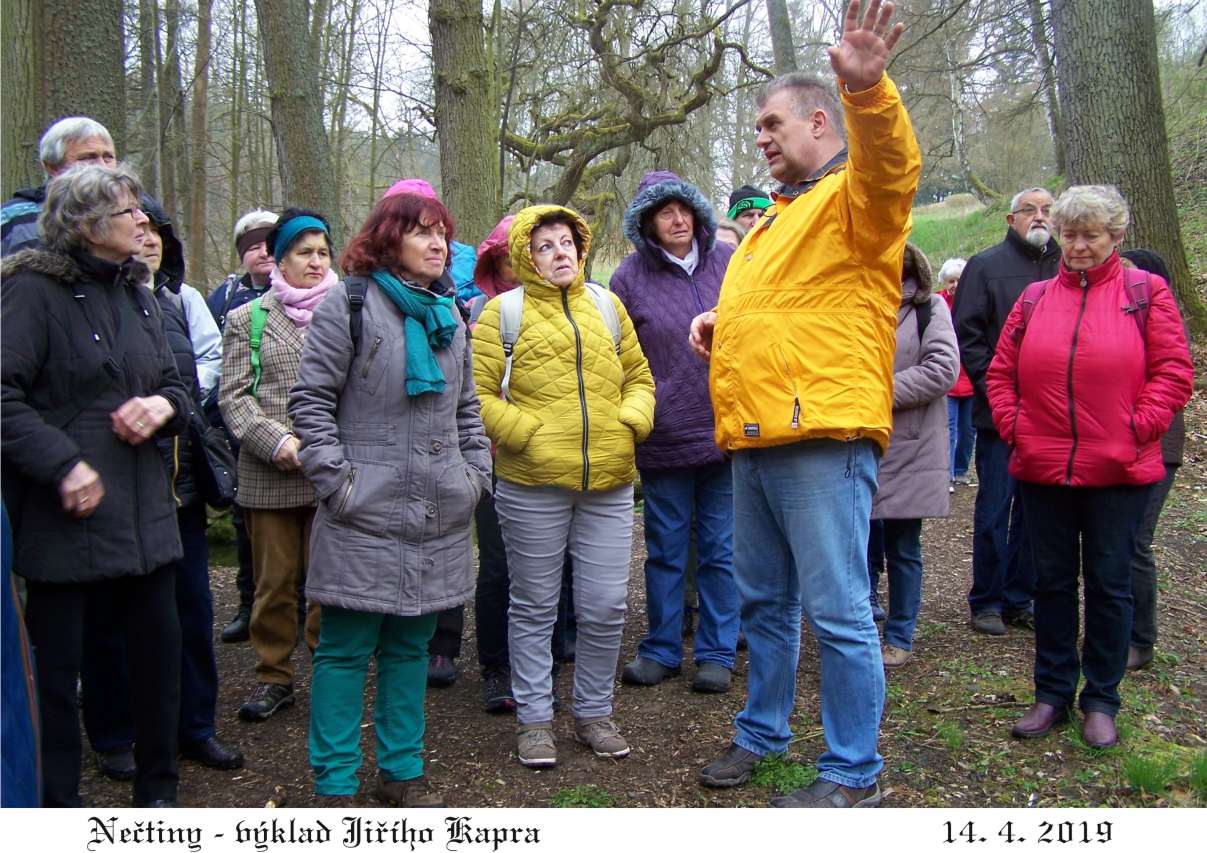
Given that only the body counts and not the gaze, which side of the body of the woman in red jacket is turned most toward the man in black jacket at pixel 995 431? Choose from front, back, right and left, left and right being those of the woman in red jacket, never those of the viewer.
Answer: back

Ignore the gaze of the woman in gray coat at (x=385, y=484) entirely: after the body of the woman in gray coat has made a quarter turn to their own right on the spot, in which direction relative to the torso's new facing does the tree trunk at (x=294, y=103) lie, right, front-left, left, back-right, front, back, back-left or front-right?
back-right

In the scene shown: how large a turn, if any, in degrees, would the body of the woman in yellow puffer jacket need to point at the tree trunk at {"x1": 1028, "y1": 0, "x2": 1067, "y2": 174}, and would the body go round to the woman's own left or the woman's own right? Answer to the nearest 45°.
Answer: approximately 135° to the woman's own left

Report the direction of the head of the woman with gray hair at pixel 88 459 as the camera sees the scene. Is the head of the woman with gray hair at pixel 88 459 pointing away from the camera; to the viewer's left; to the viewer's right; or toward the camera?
to the viewer's right

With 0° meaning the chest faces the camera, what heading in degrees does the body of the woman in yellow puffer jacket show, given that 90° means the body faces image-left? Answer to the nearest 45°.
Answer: approximately 0°

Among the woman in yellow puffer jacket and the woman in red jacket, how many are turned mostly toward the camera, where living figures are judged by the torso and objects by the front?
2

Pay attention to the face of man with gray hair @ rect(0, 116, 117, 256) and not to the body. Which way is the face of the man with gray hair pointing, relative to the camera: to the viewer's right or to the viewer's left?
to the viewer's right

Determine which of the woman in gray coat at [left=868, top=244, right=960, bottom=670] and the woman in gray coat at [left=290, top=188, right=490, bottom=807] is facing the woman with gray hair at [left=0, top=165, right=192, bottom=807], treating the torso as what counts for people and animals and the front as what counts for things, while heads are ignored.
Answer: the woman in gray coat at [left=868, top=244, right=960, bottom=670]

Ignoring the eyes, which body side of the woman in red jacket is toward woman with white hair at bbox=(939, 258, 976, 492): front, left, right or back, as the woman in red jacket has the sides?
back

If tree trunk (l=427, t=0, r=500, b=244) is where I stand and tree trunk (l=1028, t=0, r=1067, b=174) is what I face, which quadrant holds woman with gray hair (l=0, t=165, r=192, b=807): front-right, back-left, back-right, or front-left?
back-right
